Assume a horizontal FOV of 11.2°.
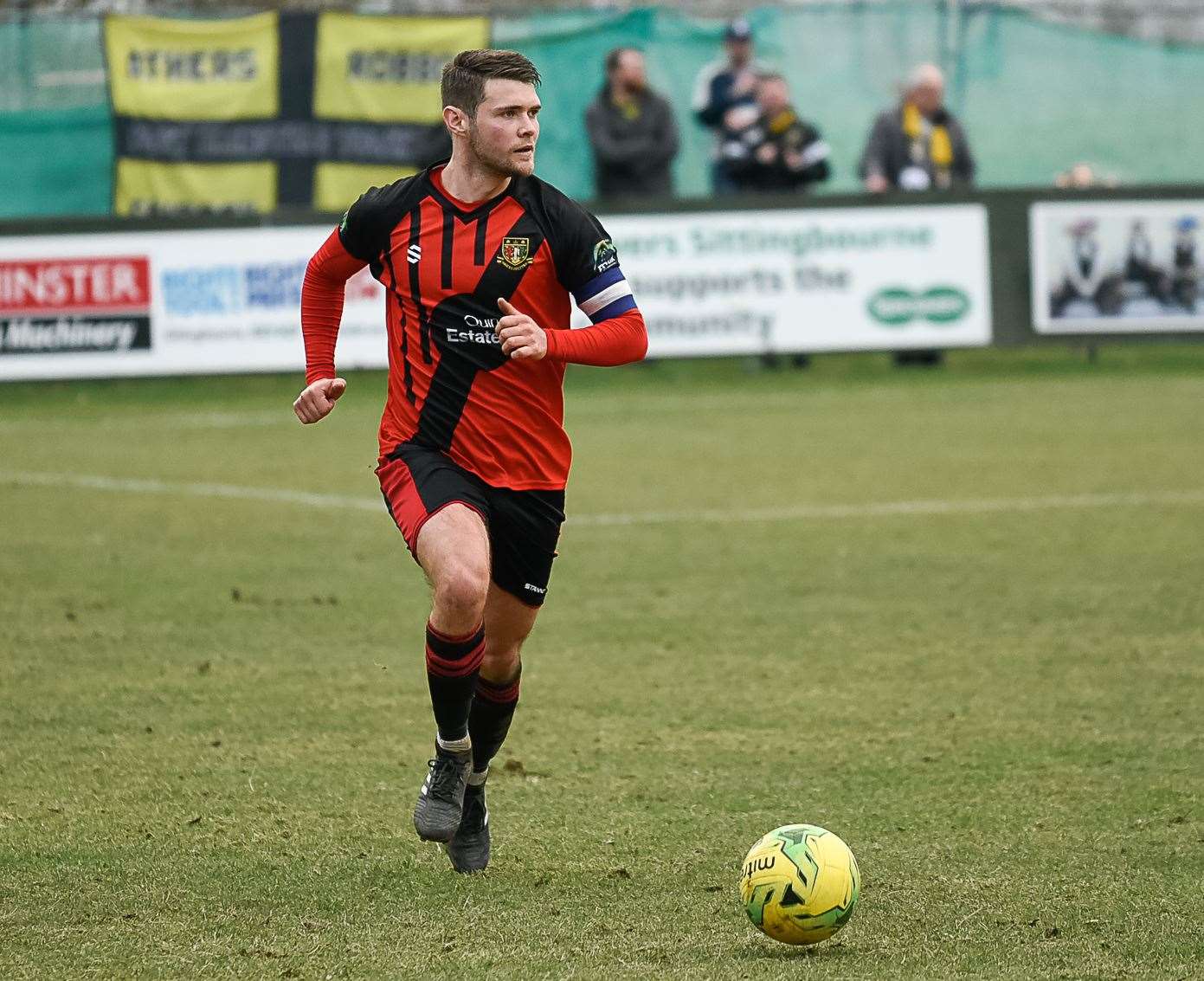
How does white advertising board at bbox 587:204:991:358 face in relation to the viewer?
toward the camera

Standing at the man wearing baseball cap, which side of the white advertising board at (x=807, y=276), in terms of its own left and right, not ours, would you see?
back

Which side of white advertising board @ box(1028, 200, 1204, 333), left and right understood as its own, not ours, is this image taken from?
front

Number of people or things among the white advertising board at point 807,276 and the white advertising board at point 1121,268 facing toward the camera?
2

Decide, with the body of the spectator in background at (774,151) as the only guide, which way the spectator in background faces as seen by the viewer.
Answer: toward the camera

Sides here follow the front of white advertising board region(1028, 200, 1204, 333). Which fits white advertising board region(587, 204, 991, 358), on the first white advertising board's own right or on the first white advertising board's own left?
on the first white advertising board's own right

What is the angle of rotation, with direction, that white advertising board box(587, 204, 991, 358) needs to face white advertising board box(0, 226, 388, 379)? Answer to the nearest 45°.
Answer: approximately 90° to its right

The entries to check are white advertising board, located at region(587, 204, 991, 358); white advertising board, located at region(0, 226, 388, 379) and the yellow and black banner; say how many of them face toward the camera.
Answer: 3
